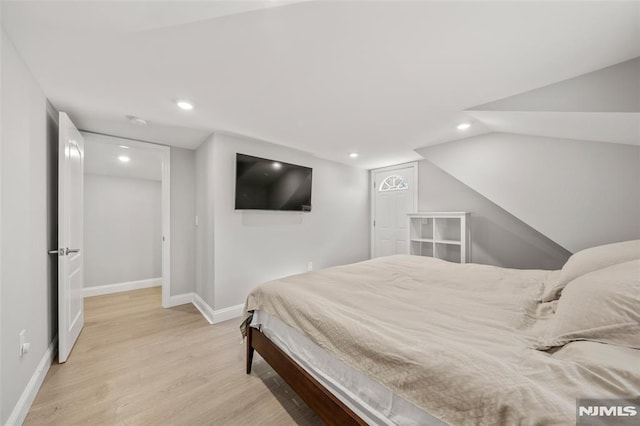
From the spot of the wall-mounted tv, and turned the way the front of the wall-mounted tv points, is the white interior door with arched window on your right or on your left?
on your left

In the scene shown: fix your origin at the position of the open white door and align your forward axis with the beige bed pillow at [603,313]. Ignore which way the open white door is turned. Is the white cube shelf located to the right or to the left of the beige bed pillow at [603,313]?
left

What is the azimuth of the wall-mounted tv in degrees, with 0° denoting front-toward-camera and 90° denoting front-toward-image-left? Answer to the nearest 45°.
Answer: approximately 315°

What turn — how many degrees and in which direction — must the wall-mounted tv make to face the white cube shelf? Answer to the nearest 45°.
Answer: approximately 45° to its left

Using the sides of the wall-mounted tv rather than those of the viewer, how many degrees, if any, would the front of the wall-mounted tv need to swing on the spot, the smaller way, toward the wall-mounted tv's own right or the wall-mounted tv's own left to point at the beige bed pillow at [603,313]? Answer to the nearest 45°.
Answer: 0° — it already faces it

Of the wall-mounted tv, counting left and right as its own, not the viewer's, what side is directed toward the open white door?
right

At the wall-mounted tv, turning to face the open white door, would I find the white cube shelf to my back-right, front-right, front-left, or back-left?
back-left
